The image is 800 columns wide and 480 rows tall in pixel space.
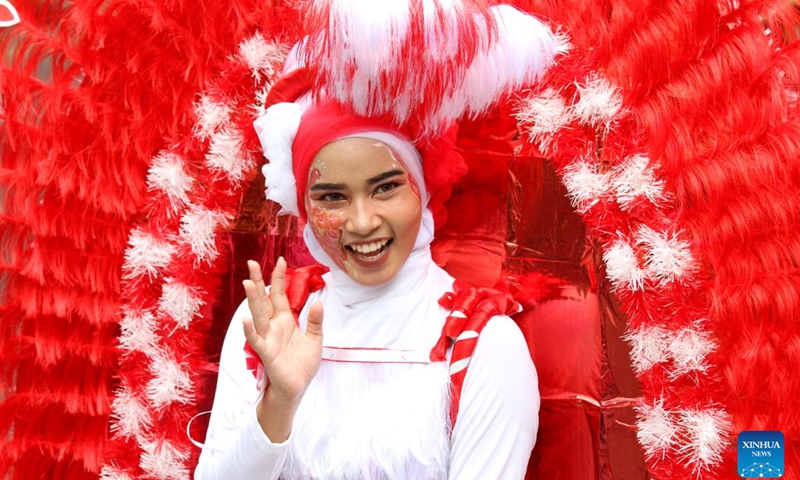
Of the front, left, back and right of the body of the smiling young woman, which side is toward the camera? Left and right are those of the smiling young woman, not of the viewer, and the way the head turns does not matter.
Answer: front

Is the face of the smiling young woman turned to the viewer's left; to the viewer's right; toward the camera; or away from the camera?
toward the camera
